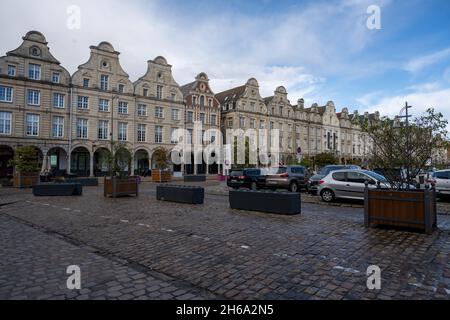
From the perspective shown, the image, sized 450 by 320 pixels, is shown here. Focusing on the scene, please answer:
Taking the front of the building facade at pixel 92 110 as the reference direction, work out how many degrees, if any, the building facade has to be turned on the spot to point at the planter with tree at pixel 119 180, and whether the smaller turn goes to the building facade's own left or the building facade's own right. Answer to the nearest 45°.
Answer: approximately 45° to the building facade's own right

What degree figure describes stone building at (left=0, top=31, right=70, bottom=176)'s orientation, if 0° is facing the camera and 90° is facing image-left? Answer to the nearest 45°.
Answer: approximately 315°

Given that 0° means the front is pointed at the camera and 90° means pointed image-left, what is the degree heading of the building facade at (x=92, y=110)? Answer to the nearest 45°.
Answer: approximately 315°

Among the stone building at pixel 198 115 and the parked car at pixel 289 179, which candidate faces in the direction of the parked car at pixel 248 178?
the stone building

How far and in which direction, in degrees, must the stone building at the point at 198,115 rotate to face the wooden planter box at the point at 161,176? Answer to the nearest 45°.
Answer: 0° — it already faces it

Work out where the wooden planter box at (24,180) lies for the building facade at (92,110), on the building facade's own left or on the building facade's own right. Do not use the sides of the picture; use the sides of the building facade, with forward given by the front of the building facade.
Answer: on the building facade's own right

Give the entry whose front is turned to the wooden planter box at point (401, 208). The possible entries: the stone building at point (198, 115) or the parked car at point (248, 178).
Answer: the stone building
